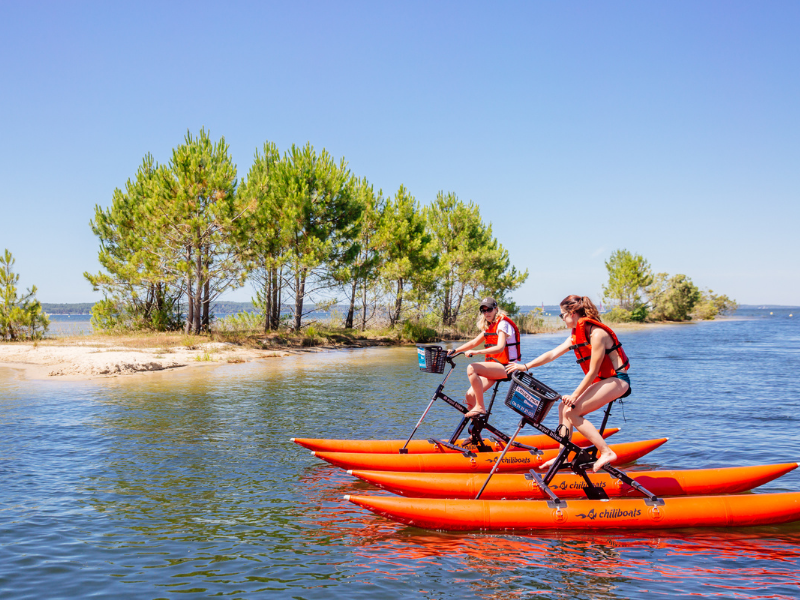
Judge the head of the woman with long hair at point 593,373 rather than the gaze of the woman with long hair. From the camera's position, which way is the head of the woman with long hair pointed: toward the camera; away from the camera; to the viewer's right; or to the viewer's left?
to the viewer's left

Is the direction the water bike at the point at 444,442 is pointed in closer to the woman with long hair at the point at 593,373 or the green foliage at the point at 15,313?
the green foliage

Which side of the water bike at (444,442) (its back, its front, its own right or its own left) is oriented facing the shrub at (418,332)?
right

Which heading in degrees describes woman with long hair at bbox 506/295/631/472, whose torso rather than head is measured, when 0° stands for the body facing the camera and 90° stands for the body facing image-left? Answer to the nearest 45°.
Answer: approximately 90°

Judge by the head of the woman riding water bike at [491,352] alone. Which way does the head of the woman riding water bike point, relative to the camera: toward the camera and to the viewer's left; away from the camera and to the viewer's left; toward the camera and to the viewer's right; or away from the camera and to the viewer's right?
toward the camera and to the viewer's left

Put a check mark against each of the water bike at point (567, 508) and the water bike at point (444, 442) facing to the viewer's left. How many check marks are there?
2

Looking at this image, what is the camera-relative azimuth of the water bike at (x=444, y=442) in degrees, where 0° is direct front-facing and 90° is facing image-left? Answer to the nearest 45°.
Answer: approximately 90°

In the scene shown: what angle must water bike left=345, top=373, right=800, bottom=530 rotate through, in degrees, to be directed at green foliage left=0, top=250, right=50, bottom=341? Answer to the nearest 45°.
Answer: approximately 45° to its right

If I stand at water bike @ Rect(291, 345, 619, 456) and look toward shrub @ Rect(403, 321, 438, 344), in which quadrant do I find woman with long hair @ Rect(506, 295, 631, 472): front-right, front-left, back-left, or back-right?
back-right

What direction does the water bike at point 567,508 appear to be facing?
to the viewer's left

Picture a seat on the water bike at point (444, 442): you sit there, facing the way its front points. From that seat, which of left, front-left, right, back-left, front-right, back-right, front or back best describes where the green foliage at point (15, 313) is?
front-right

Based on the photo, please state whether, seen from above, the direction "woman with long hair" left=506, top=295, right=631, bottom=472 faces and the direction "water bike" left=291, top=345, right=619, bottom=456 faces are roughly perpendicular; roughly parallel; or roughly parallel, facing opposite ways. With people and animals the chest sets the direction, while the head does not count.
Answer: roughly parallel
